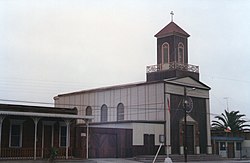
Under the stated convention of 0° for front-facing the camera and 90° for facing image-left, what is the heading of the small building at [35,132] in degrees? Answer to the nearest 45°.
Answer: approximately 315°
